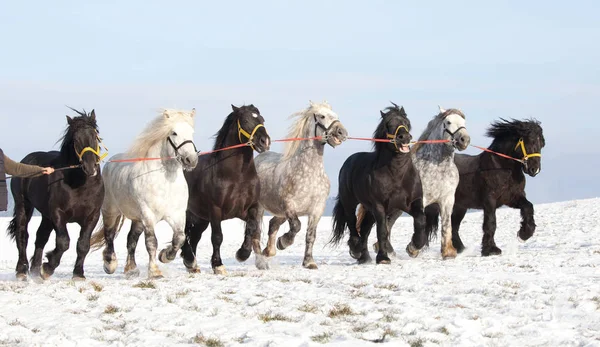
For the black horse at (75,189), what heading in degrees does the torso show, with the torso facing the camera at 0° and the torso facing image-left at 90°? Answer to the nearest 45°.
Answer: approximately 315°

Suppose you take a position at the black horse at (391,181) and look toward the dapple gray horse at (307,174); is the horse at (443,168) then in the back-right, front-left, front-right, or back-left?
back-right

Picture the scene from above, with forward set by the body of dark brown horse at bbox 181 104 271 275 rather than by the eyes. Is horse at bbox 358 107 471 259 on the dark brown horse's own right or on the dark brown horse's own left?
on the dark brown horse's own left

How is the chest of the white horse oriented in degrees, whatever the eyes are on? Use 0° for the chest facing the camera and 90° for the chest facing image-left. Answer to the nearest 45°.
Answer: approximately 315°

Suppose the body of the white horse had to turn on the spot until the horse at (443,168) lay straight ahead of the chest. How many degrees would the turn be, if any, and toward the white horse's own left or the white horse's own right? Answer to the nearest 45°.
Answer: approximately 45° to the white horse's own left
